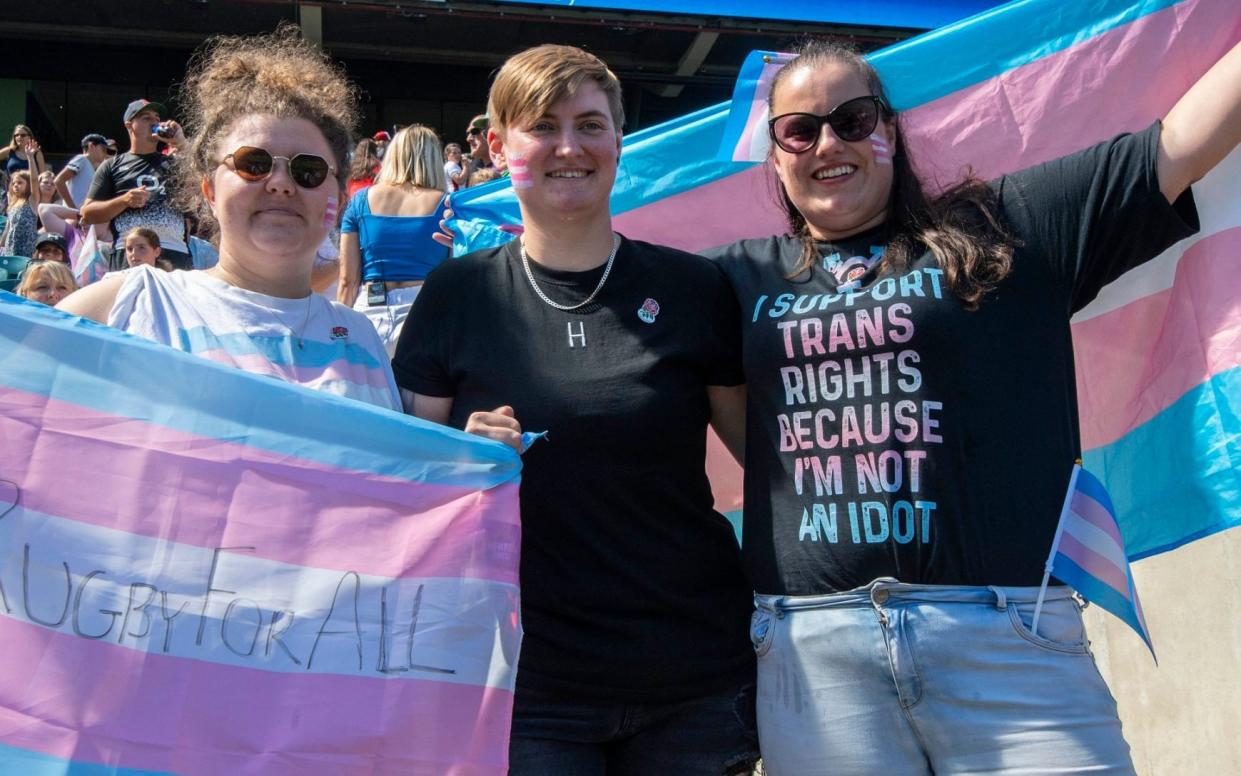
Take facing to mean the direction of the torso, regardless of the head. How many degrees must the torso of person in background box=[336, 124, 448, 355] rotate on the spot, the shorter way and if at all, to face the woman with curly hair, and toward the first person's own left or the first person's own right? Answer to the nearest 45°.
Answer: approximately 180°

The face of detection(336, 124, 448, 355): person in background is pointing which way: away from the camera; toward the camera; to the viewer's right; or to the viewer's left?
away from the camera

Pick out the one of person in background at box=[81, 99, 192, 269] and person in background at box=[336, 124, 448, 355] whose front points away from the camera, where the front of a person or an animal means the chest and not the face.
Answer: person in background at box=[336, 124, 448, 355]

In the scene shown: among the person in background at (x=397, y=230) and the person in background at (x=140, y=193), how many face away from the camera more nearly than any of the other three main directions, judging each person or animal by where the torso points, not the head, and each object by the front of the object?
1

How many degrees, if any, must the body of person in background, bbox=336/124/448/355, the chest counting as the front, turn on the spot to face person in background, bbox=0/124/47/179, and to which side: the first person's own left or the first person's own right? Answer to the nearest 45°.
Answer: approximately 45° to the first person's own left

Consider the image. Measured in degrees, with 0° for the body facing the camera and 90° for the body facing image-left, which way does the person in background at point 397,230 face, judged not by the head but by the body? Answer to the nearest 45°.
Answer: approximately 180°

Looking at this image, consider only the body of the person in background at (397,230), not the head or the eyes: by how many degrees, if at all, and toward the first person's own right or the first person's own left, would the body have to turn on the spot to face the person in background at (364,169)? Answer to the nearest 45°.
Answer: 0° — they already face them

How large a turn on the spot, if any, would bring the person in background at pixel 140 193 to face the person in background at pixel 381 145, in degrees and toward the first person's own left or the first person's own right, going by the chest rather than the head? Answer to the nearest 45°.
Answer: approximately 90° to the first person's own left

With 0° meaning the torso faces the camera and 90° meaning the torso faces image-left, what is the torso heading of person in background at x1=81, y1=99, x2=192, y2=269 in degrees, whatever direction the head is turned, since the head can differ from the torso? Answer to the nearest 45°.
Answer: approximately 315°
